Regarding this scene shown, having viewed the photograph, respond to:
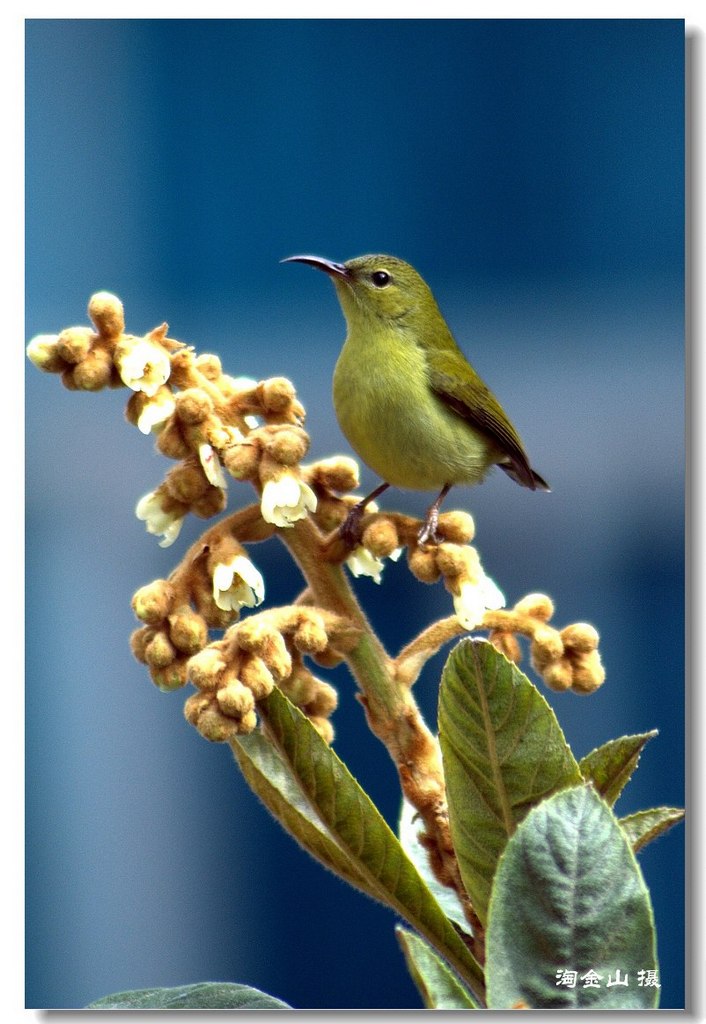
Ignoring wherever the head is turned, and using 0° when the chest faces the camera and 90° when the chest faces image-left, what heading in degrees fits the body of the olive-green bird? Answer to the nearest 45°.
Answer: approximately 45°
